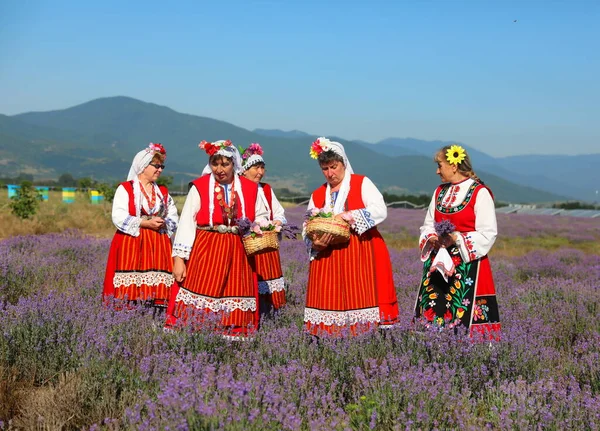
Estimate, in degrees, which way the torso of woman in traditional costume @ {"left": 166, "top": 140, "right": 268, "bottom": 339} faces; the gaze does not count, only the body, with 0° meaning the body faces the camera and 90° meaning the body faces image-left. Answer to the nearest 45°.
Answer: approximately 0°

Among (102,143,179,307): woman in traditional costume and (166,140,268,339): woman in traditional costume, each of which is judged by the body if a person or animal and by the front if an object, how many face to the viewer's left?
0

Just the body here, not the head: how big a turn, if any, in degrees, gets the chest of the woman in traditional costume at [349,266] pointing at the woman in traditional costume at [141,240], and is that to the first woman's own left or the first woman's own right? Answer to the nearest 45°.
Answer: approximately 90° to the first woman's own right

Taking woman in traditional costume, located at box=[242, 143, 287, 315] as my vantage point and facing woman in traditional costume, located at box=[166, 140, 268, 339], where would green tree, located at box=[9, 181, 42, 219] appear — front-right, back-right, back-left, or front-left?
back-right

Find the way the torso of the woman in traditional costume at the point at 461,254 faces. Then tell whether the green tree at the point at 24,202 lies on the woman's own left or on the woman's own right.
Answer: on the woman's own right

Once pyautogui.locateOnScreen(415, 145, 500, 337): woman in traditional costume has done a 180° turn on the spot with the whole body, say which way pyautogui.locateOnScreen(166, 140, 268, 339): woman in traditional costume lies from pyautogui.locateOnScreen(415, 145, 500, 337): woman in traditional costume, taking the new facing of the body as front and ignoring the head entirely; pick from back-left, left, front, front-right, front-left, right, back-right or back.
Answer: back-left

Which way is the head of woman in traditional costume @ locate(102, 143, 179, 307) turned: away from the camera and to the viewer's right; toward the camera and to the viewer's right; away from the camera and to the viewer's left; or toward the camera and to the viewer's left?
toward the camera and to the viewer's right

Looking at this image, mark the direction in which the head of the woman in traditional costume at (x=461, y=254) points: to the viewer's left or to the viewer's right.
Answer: to the viewer's left
